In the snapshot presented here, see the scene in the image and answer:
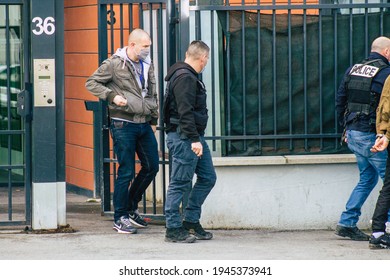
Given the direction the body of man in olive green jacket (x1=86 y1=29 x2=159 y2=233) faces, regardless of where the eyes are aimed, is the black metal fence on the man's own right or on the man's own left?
on the man's own left

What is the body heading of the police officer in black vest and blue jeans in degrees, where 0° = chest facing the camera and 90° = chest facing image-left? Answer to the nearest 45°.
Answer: approximately 225°

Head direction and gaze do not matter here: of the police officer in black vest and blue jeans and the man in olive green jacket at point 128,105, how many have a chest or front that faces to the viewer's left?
0

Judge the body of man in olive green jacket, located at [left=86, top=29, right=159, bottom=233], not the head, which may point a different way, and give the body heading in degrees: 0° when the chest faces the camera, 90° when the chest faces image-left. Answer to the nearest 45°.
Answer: approximately 315°

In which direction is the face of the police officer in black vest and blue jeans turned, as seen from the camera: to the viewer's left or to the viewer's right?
to the viewer's right

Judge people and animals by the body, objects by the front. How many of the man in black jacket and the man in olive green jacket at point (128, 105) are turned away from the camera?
0

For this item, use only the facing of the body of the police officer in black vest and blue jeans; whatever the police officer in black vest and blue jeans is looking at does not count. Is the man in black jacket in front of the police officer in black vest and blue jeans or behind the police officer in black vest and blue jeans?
behind
